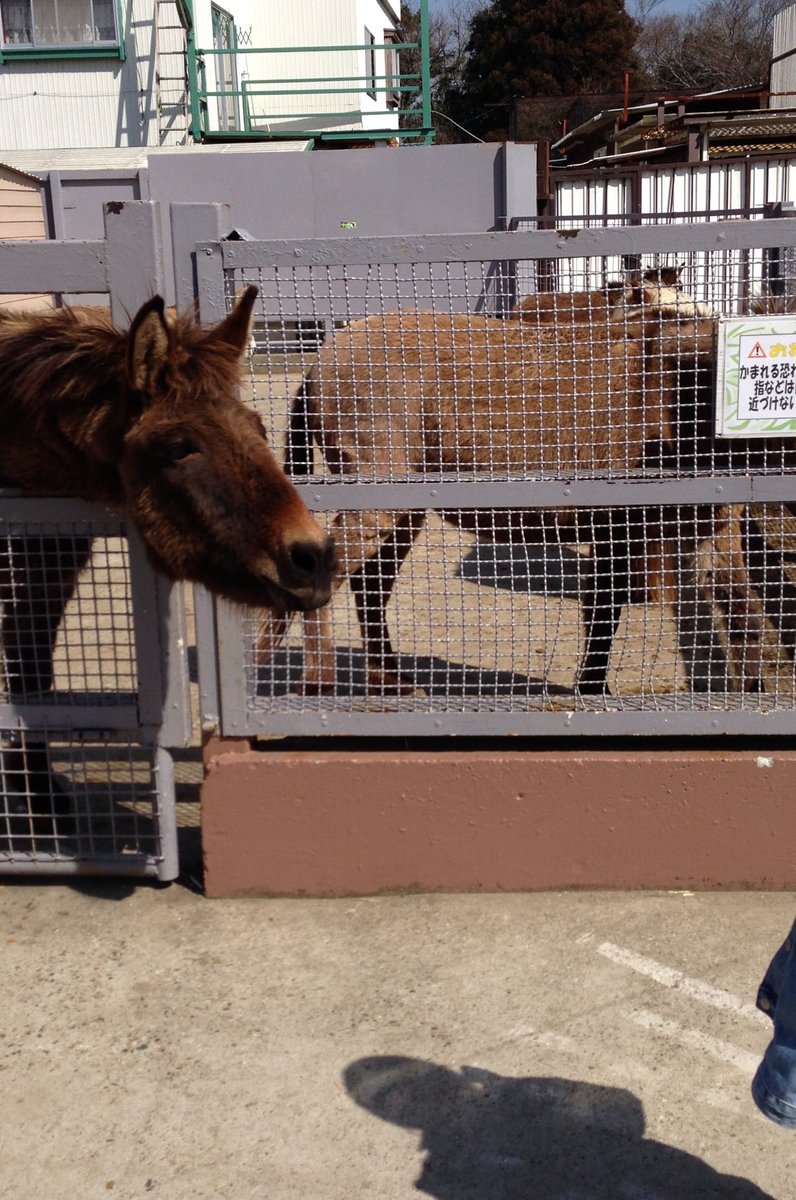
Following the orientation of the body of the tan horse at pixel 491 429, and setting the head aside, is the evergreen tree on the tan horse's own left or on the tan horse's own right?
on the tan horse's own left

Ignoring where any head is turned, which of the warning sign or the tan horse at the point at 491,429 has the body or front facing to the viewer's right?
the tan horse

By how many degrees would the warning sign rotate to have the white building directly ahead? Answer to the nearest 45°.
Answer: approximately 135° to its right

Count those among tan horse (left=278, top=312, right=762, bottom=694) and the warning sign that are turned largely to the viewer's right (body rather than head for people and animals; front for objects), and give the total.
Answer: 1

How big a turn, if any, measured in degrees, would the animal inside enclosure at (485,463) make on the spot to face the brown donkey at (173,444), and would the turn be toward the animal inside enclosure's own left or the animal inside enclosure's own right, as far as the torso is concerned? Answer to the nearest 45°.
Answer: approximately 135° to the animal inside enclosure's own right

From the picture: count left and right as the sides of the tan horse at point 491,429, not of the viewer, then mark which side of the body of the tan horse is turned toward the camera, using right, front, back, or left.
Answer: right

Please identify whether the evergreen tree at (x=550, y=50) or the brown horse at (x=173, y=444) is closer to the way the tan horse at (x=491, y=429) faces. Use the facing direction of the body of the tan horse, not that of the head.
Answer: the evergreen tree
